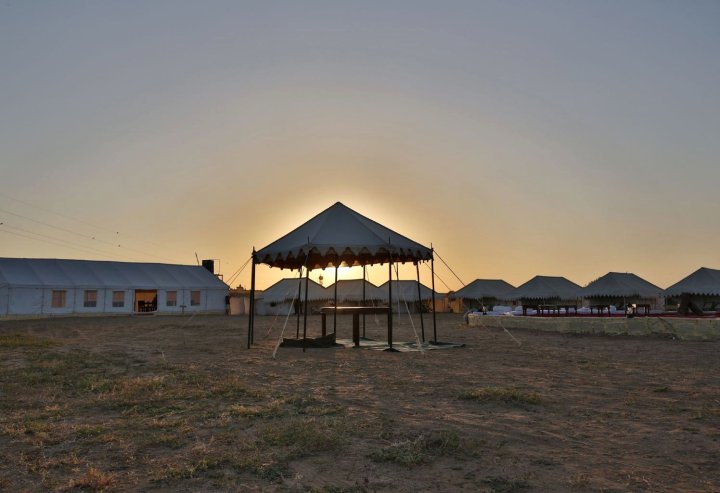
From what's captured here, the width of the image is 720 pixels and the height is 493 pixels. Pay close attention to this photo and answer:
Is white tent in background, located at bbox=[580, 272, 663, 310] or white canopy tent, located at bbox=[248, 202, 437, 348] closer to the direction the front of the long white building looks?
the white canopy tent

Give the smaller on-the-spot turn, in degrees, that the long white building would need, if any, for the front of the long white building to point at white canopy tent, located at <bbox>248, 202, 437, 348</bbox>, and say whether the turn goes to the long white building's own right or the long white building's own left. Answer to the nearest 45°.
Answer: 0° — it already faces it

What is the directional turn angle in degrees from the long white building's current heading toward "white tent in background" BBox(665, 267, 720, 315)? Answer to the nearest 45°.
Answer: approximately 45° to its left

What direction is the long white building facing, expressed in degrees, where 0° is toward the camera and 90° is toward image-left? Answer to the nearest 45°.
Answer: approximately 0°

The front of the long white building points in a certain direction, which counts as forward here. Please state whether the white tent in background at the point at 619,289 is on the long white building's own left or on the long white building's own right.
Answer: on the long white building's own left

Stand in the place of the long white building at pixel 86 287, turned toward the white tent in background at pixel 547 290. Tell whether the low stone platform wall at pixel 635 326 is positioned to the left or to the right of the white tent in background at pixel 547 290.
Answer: right
